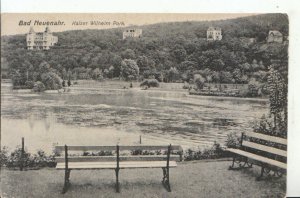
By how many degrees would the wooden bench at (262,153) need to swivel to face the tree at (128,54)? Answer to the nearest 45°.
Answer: approximately 45° to its right

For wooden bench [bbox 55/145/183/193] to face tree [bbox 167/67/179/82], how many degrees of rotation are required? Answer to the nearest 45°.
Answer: approximately 45° to its right

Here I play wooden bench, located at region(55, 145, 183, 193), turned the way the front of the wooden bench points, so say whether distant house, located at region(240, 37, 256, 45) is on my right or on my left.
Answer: on my right

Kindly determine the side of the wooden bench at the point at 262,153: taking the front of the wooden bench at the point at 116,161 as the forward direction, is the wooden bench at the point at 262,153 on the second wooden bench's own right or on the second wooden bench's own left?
on the second wooden bench's own right

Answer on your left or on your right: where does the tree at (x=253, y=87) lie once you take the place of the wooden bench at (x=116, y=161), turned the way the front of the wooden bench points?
on your right

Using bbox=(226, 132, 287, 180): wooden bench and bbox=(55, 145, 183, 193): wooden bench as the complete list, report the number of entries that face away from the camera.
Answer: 1

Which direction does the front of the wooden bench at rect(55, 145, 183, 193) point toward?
away from the camera
